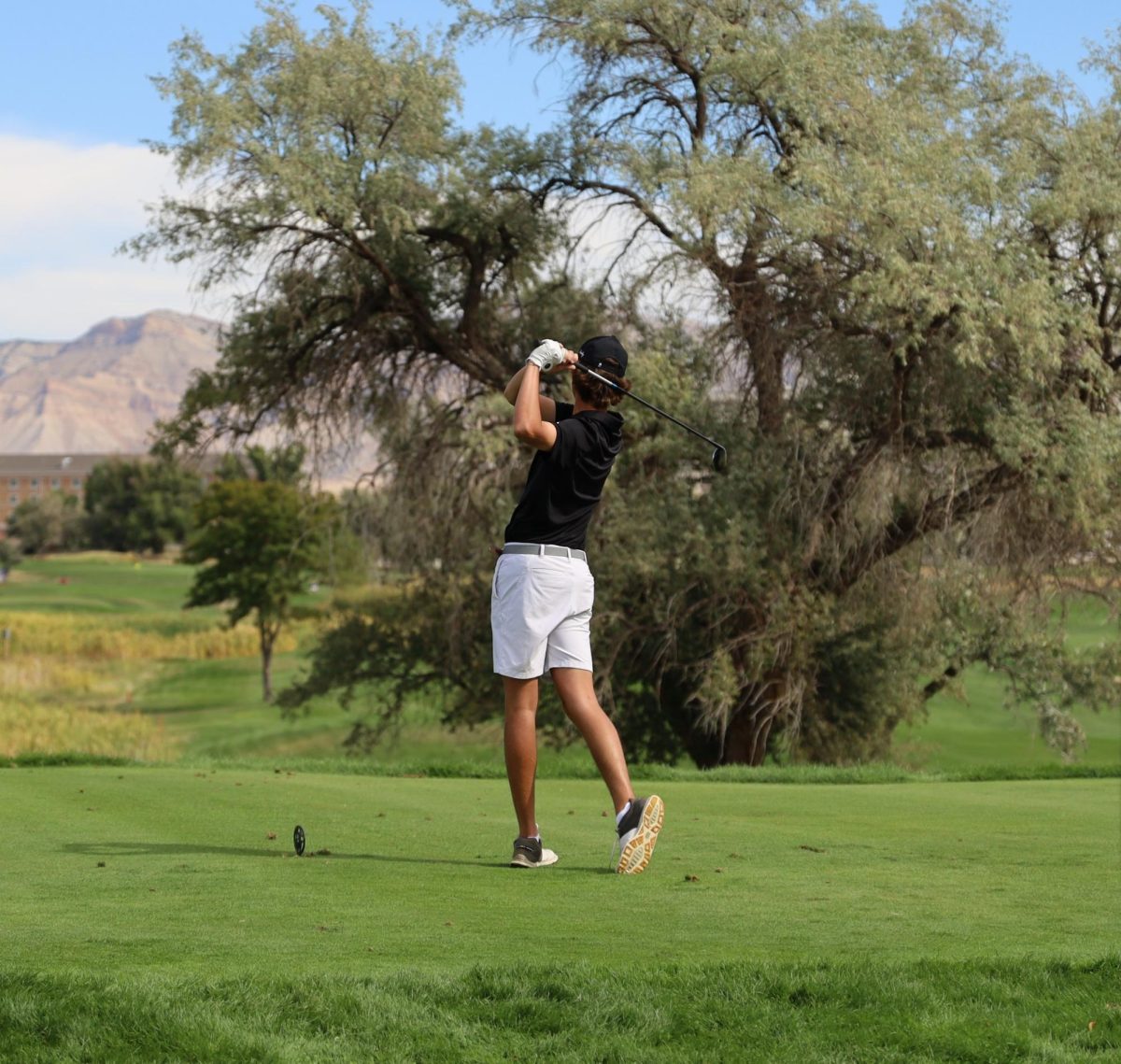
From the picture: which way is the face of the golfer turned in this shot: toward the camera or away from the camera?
away from the camera

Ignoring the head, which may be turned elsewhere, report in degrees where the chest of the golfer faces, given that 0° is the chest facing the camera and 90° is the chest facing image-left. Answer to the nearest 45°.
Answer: approximately 135°

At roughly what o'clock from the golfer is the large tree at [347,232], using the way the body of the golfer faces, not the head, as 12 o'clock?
The large tree is roughly at 1 o'clock from the golfer.
